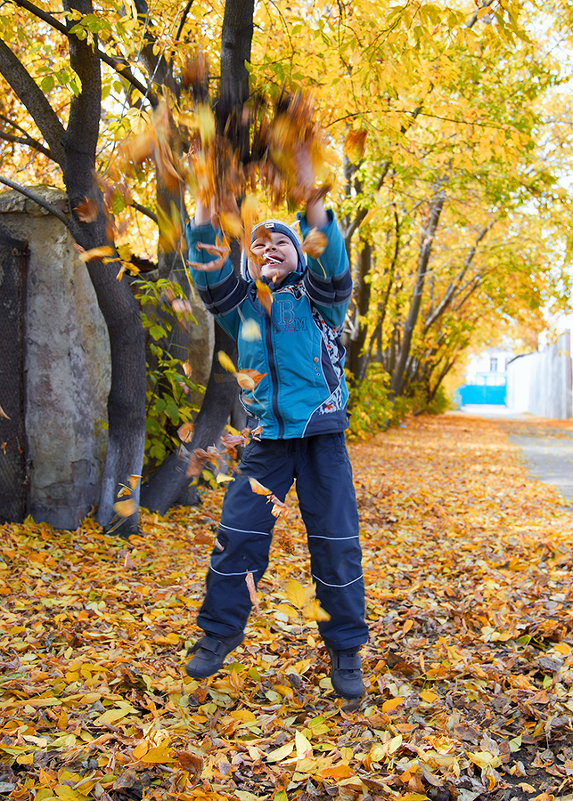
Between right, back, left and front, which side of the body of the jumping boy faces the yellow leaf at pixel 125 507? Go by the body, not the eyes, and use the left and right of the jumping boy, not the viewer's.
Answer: right

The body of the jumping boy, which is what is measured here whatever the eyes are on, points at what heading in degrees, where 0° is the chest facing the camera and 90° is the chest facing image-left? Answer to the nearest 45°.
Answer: approximately 45°

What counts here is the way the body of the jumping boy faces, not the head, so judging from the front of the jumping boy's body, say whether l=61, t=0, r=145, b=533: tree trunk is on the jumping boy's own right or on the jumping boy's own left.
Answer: on the jumping boy's own right

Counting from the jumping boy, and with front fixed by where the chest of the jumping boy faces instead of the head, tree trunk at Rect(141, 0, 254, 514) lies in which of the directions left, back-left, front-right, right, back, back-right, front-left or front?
back-right
